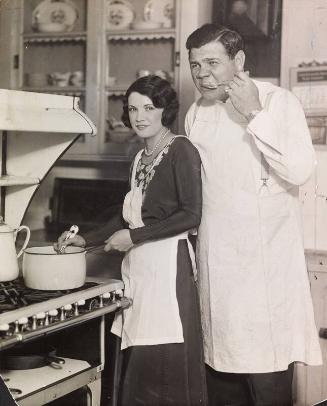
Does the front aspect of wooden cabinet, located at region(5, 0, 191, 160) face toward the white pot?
yes

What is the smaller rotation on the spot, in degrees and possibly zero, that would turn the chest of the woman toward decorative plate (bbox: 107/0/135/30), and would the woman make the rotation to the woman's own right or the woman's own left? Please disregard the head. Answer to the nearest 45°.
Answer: approximately 135° to the woman's own right

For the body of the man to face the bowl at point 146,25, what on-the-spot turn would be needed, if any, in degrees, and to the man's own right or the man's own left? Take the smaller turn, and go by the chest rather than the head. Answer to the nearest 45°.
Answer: approximately 90° to the man's own right

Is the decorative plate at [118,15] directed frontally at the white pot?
yes

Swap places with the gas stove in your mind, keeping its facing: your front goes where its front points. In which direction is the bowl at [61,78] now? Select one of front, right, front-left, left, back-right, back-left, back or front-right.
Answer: back-left

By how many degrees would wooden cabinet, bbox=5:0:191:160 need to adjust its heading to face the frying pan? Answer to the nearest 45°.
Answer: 0° — it already faces it

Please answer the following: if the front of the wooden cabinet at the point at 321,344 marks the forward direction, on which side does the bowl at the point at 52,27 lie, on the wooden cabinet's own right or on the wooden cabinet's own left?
on the wooden cabinet's own right

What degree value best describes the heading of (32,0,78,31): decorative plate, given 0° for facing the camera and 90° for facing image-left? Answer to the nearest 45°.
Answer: approximately 0°

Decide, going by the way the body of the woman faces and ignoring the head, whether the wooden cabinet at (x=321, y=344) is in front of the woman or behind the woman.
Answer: behind
